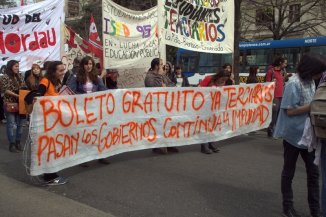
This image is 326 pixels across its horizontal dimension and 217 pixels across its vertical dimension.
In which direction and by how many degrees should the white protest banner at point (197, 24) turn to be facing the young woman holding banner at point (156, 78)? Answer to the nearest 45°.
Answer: approximately 45° to its right

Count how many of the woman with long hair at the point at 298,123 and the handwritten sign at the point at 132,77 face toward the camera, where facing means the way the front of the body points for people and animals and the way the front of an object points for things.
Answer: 1

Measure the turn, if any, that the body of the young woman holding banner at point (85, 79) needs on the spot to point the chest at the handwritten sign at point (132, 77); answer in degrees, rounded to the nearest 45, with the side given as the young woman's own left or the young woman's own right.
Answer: approximately 180°

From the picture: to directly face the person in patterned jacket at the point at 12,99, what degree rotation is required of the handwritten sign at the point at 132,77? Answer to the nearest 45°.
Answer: approximately 45° to its right

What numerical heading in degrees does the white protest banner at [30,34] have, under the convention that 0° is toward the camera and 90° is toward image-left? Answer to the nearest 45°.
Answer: approximately 0°

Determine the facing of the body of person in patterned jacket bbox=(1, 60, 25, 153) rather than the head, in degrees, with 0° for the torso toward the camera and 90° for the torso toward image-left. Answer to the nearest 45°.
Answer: approximately 315°

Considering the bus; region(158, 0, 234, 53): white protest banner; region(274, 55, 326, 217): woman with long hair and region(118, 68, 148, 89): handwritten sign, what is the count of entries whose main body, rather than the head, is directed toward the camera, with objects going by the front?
2

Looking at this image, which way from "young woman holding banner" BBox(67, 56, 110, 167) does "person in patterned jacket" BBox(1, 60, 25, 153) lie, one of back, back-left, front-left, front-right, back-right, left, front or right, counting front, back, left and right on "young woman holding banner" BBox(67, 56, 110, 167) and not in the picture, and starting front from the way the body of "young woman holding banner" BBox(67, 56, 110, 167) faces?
back-right

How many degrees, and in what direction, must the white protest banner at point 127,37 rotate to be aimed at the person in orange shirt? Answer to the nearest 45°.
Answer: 0° — it already faces them

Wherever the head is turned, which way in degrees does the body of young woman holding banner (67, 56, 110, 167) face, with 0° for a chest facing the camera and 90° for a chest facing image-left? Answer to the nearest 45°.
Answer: approximately 0°

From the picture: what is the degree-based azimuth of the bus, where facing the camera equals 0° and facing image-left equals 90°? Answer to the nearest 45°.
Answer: approximately 90°
